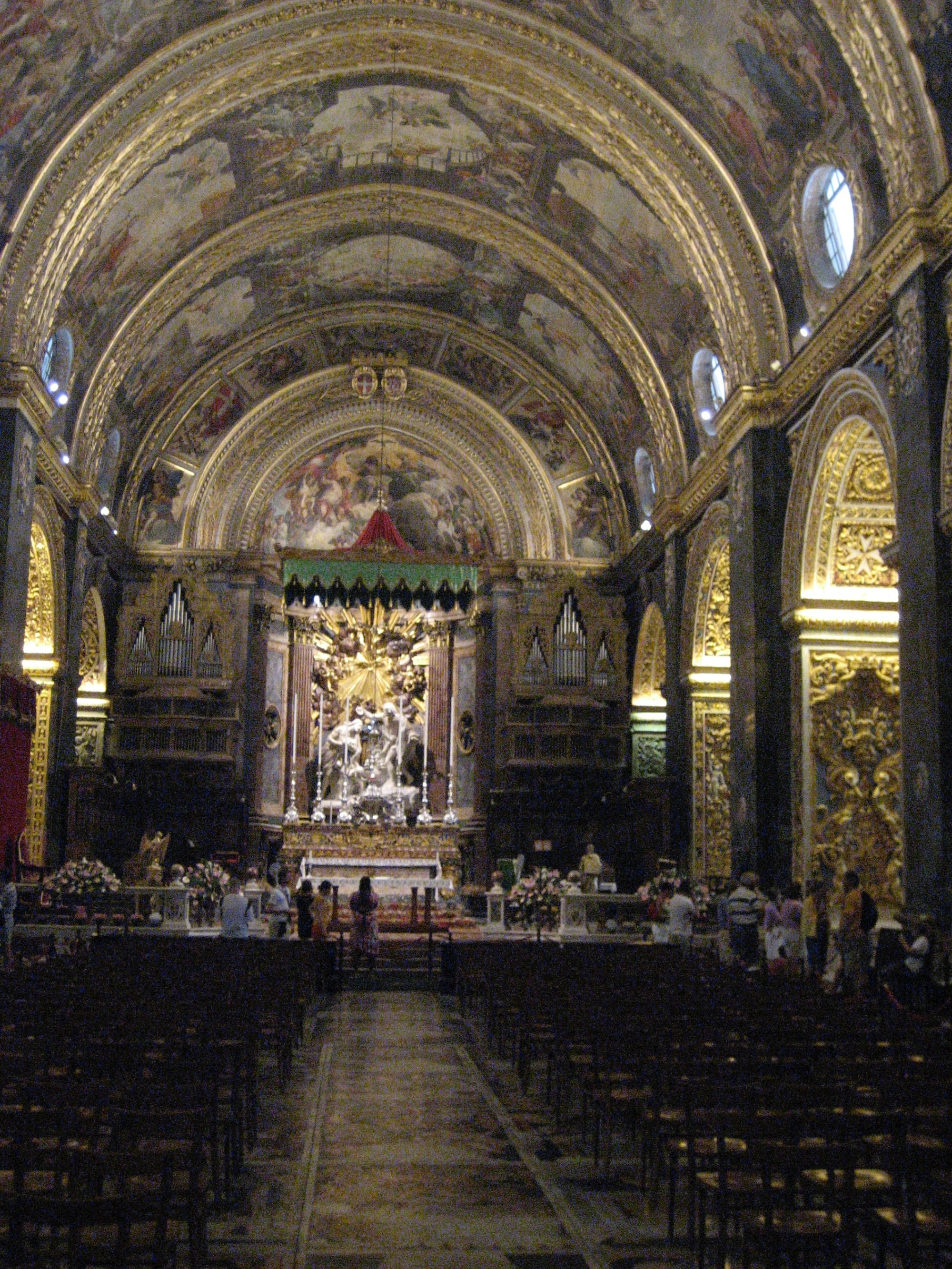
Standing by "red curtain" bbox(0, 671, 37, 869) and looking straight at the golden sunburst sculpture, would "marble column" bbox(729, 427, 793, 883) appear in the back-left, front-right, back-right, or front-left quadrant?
front-right

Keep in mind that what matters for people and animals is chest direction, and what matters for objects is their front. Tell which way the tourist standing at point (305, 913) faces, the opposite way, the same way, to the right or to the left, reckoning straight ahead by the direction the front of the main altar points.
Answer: the opposite way

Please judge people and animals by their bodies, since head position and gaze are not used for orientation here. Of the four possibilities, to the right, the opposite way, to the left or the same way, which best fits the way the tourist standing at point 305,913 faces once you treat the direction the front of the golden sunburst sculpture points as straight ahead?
the opposite way

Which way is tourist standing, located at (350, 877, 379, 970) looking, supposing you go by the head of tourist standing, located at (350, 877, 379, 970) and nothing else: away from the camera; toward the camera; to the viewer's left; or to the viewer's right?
away from the camera

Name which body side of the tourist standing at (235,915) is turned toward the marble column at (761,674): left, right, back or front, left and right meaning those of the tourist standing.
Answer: right

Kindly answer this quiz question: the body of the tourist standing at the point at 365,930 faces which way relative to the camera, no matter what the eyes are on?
away from the camera

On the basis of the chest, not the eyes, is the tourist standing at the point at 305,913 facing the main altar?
yes

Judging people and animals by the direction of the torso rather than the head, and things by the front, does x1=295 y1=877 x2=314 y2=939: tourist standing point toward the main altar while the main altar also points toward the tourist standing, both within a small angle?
yes

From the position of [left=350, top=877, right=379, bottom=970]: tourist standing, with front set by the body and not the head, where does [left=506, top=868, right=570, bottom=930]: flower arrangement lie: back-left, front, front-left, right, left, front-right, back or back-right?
front-right

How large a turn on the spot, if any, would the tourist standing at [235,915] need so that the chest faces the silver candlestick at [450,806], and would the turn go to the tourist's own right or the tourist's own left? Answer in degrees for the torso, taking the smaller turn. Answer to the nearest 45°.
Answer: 0° — they already face it

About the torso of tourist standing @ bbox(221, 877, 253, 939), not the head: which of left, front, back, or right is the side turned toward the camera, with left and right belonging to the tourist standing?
back

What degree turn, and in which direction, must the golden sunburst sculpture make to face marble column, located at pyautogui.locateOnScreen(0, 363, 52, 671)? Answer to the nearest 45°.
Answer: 0° — it already faces it

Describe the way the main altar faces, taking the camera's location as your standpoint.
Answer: facing the viewer

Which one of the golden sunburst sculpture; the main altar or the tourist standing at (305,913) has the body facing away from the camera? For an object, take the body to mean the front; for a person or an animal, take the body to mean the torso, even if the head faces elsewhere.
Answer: the tourist standing

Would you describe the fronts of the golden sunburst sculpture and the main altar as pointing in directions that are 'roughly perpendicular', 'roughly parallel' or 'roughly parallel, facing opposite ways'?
roughly parallel

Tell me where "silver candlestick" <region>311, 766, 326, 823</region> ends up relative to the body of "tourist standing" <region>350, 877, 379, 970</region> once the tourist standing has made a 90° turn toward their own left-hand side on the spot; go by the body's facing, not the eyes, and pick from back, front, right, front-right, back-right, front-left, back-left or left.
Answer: right

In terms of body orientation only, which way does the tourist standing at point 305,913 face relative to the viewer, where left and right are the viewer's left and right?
facing away from the viewer

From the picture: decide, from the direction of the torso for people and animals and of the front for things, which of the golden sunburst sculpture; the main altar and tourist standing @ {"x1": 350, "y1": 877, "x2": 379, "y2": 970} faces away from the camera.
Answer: the tourist standing

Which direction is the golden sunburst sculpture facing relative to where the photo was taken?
toward the camera
